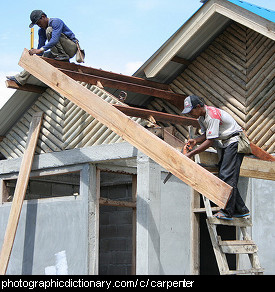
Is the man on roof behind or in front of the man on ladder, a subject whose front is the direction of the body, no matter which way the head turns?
in front

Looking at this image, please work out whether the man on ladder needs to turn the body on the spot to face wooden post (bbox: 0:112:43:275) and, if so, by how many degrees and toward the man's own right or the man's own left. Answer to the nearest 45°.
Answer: approximately 45° to the man's own right

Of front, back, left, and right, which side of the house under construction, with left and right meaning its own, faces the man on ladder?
front

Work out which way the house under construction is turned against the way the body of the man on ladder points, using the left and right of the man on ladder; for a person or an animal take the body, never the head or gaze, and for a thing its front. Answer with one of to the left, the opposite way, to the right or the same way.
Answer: to the left

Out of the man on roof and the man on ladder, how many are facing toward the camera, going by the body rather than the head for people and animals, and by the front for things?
0

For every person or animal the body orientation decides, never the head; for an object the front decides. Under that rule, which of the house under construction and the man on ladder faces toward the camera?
the house under construction

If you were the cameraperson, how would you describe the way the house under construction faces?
facing the viewer

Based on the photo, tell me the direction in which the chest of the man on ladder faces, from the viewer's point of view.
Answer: to the viewer's left

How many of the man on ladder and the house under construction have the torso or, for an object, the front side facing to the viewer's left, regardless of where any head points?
1
